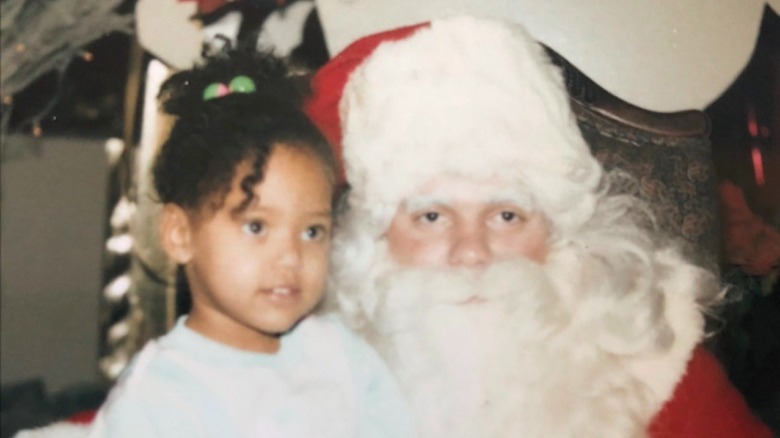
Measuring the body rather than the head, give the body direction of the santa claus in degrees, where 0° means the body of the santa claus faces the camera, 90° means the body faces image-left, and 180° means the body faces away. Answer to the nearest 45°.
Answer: approximately 0°

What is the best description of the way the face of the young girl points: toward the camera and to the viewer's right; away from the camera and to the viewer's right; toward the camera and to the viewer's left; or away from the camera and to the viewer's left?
toward the camera and to the viewer's right
